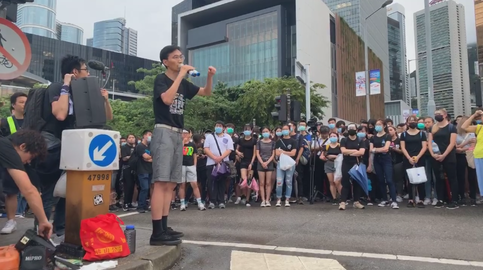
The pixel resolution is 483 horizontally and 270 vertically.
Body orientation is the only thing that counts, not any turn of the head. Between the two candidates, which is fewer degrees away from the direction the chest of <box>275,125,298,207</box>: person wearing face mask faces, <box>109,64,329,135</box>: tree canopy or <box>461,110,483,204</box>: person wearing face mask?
the person wearing face mask

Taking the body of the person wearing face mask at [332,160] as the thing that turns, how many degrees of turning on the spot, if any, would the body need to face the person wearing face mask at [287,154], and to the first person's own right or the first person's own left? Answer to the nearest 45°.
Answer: approximately 90° to the first person's own right

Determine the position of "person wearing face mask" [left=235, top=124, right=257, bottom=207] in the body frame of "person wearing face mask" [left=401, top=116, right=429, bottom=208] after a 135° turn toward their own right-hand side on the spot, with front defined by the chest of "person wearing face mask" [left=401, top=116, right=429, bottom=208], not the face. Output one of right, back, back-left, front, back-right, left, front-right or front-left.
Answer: front-left

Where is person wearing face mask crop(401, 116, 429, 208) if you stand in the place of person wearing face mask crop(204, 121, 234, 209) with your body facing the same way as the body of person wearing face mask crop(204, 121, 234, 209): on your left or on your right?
on your left

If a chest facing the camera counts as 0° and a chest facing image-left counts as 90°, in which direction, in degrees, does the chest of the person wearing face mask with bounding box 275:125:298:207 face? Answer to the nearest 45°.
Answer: approximately 0°

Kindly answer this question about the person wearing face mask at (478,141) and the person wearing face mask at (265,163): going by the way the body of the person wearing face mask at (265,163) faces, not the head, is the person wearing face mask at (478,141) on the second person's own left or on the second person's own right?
on the second person's own left

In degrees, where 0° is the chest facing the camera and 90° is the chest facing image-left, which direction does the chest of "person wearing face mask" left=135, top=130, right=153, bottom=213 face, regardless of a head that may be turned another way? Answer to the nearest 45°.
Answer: approximately 315°

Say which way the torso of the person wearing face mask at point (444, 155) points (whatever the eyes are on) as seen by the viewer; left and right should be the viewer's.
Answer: facing the viewer and to the left of the viewer

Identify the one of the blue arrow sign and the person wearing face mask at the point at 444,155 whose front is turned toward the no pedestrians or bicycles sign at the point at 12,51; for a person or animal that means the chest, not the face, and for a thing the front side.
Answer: the person wearing face mask

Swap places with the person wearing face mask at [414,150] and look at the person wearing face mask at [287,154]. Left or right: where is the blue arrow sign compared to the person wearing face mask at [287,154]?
left

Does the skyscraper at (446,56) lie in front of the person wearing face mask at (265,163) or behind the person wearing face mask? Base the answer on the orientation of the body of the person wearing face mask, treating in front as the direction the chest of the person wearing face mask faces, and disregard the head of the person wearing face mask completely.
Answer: behind

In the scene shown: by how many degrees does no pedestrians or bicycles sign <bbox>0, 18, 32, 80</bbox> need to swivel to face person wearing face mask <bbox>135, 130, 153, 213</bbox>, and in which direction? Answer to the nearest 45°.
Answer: approximately 135° to its left
